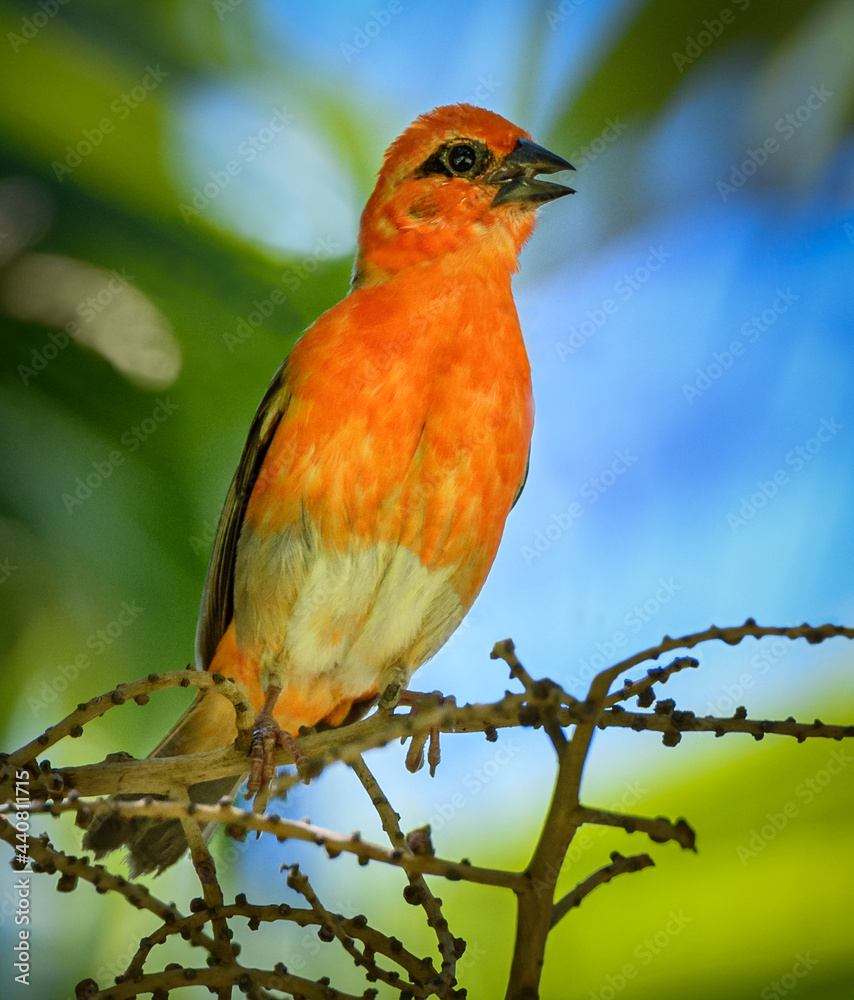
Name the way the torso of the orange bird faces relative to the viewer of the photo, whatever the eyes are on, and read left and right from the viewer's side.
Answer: facing the viewer and to the right of the viewer

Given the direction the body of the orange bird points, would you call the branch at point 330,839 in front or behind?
in front
